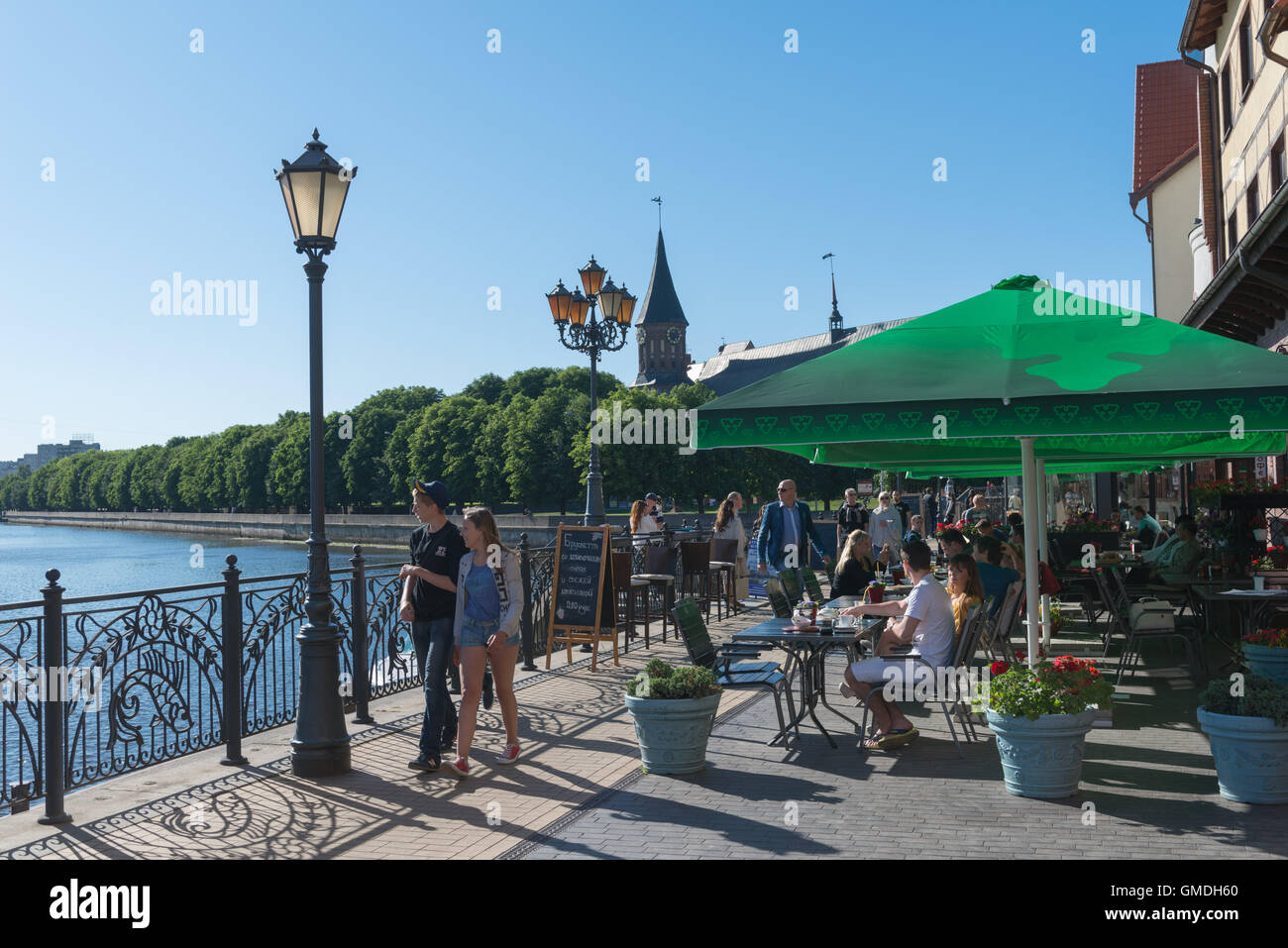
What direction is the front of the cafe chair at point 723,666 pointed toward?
to the viewer's right

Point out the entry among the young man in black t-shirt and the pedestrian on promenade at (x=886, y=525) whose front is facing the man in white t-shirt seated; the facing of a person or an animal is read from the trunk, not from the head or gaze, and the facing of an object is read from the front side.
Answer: the pedestrian on promenade

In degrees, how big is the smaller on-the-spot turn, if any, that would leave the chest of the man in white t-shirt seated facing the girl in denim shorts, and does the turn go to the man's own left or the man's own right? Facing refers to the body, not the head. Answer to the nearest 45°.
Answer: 0° — they already face them

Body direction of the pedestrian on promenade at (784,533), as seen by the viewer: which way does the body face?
toward the camera

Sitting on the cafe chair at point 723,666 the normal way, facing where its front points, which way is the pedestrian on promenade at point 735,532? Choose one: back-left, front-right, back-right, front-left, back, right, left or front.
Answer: left

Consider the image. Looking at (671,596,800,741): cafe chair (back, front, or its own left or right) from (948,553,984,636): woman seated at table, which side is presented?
front

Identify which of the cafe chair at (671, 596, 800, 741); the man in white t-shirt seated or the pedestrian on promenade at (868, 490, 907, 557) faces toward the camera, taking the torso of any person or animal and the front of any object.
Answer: the pedestrian on promenade

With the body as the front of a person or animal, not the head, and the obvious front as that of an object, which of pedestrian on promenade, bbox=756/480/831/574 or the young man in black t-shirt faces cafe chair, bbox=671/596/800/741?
the pedestrian on promenade

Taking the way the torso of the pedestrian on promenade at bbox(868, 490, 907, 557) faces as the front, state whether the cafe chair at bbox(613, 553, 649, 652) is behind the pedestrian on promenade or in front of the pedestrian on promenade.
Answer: in front

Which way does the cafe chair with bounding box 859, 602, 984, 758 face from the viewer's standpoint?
to the viewer's left

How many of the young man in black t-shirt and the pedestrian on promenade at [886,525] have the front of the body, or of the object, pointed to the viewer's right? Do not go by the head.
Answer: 0

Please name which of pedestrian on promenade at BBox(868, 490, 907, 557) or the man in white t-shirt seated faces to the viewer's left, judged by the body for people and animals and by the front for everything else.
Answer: the man in white t-shirt seated

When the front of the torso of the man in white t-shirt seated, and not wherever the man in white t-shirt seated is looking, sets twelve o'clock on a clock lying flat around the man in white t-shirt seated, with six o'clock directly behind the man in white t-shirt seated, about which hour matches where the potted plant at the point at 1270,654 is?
The potted plant is roughly at 5 o'clock from the man in white t-shirt seated.

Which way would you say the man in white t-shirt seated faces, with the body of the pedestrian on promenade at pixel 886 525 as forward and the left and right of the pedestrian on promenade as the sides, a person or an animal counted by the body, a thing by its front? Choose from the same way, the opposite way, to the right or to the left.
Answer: to the right

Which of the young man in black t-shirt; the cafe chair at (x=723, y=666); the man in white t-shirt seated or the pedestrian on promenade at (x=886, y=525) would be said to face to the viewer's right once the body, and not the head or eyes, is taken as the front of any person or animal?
the cafe chair

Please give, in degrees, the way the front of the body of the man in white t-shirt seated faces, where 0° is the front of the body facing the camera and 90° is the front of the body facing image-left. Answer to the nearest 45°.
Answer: approximately 90°

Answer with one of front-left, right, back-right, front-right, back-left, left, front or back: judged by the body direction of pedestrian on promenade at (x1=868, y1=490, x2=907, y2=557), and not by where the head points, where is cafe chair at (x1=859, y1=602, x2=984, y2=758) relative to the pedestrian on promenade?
front
